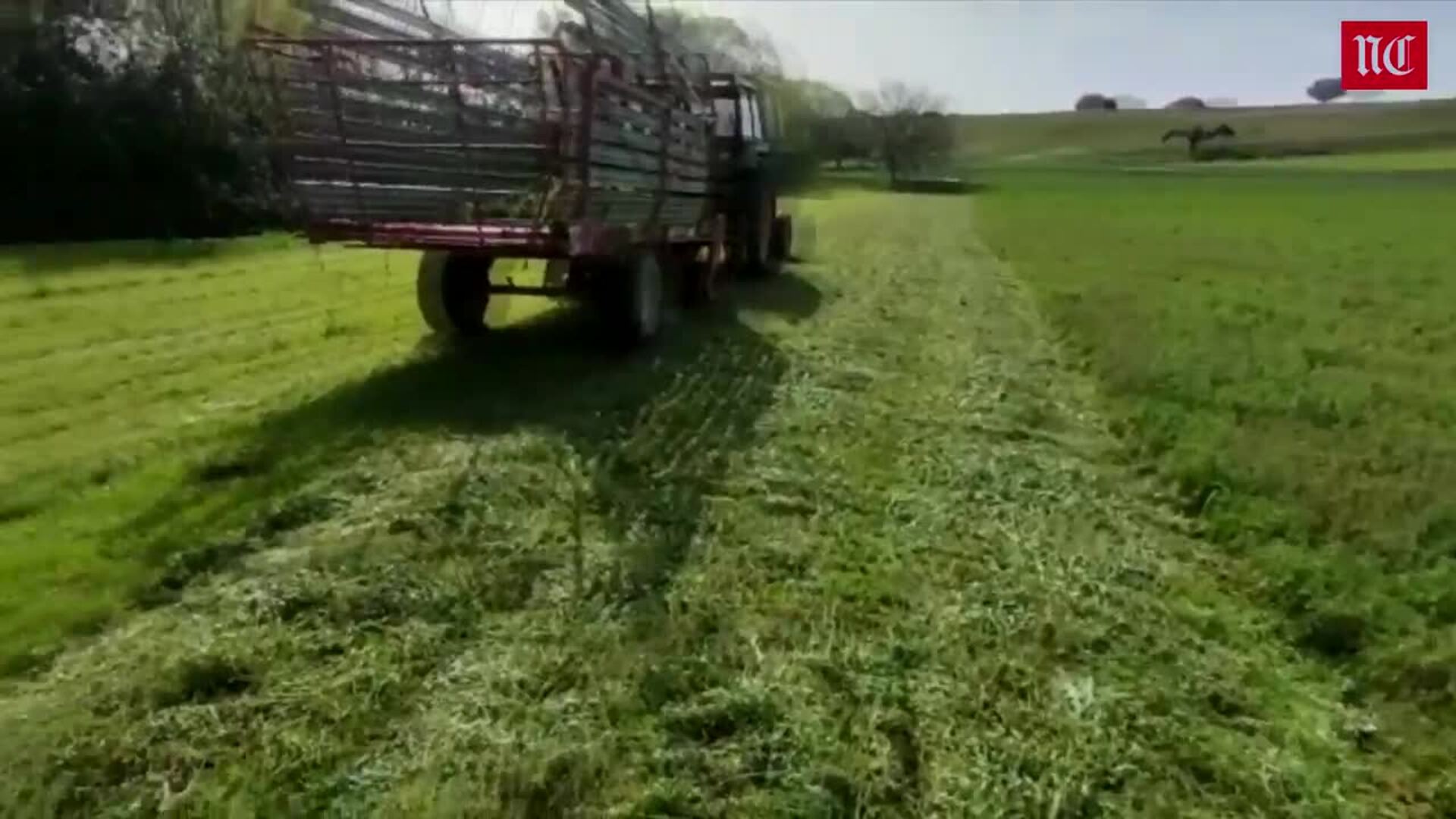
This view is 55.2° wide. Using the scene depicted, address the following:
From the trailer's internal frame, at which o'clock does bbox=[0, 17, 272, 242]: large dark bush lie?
The large dark bush is roughly at 10 o'clock from the trailer.

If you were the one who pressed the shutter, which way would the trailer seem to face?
facing away from the viewer and to the right of the viewer
